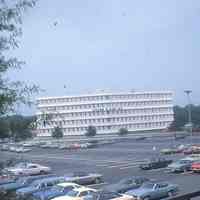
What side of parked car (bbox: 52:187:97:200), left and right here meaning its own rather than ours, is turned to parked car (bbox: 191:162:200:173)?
back

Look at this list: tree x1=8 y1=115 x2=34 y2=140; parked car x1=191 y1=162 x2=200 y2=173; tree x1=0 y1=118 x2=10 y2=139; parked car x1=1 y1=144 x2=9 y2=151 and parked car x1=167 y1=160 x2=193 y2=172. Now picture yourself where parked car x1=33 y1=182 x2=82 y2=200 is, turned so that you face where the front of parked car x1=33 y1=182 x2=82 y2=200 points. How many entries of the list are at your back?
2

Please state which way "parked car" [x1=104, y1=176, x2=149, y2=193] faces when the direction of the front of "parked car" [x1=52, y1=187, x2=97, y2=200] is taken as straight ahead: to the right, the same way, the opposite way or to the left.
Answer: the same way

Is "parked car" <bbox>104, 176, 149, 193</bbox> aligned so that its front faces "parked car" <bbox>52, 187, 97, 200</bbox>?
yes

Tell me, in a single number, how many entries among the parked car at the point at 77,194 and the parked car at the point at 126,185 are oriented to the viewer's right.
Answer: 0

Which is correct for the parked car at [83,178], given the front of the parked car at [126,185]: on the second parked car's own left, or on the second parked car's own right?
on the second parked car's own right

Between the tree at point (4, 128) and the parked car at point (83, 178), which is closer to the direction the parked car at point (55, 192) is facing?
the tree

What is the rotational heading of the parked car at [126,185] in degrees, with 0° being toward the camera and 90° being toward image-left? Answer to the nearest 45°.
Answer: approximately 45°

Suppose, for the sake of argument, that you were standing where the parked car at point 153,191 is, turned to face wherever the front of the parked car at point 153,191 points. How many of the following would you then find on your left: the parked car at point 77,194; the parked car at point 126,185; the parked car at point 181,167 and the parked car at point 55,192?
0

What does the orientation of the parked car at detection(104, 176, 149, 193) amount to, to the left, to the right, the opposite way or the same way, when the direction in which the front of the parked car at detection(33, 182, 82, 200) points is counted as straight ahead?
the same way

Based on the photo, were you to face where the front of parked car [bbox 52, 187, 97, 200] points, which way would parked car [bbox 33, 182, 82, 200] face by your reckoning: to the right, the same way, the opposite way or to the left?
the same way

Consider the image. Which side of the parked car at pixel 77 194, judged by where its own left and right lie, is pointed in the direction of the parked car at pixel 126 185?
back

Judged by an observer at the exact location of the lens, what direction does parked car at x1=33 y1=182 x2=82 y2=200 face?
facing the viewer and to the left of the viewer

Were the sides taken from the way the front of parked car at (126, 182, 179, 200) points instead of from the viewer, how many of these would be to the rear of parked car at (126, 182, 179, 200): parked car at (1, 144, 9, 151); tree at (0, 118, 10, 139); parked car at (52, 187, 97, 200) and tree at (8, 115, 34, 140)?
0

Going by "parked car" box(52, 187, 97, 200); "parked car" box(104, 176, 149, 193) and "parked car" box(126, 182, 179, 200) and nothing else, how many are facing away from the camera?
0

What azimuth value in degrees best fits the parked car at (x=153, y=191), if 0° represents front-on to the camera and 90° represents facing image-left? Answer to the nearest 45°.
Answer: approximately 45°

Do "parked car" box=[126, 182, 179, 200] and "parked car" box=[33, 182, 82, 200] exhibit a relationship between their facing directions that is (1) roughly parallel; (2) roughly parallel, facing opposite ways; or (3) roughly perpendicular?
roughly parallel

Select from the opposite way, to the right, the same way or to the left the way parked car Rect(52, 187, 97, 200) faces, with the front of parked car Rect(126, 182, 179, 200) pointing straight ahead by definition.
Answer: the same way

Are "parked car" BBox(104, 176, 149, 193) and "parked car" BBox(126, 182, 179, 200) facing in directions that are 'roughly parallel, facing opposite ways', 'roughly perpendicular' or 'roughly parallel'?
roughly parallel

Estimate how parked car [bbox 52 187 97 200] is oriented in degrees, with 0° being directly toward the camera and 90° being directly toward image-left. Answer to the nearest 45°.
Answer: approximately 45°

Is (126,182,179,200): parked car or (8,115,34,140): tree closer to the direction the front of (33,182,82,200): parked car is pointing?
the tree
